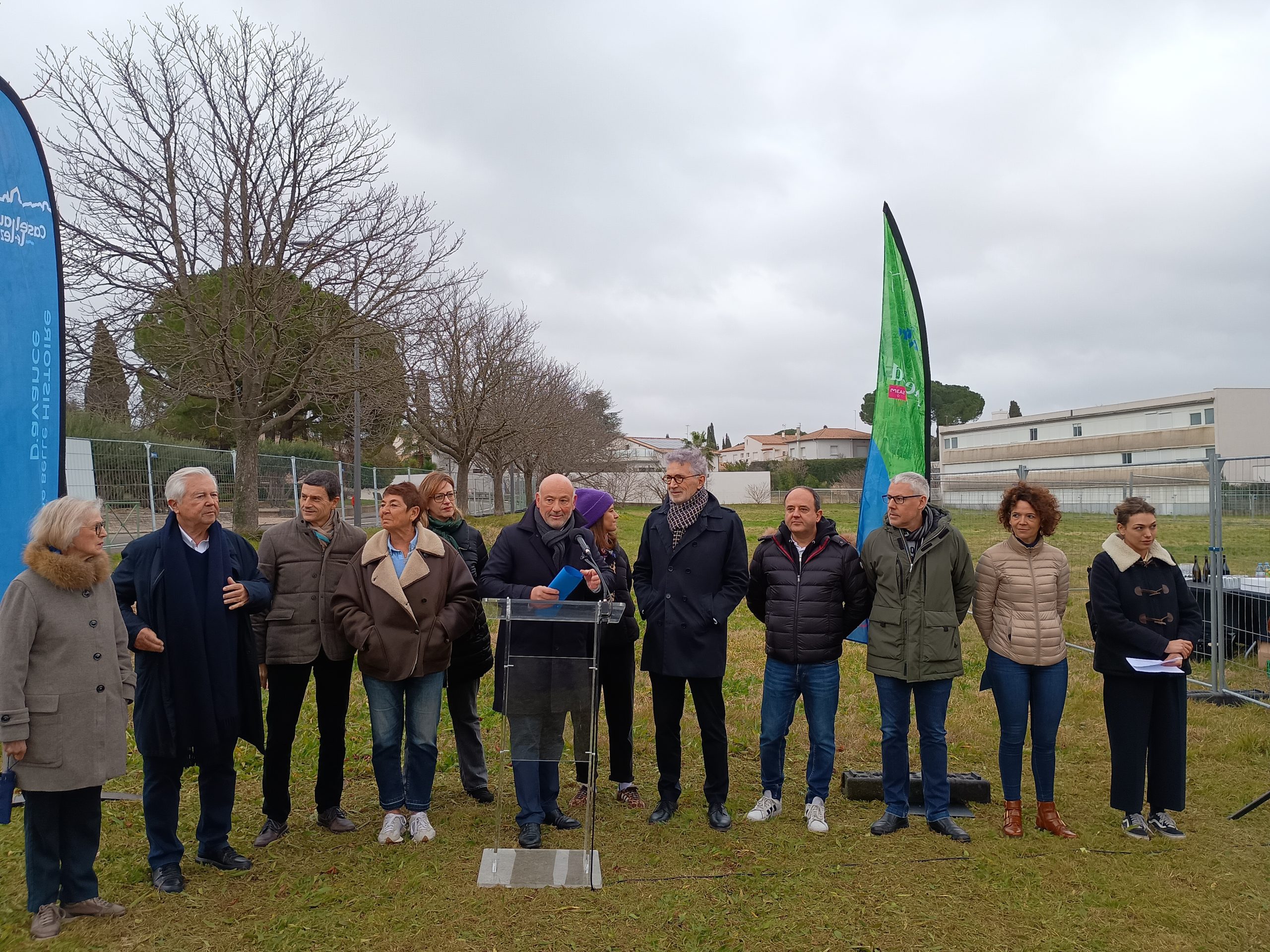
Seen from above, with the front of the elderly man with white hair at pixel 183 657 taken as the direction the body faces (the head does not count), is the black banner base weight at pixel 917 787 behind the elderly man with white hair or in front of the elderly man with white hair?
in front

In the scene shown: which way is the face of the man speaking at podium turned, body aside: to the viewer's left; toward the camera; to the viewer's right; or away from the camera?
toward the camera

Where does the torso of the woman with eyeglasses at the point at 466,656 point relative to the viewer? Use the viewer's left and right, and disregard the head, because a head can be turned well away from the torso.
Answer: facing the viewer and to the right of the viewer

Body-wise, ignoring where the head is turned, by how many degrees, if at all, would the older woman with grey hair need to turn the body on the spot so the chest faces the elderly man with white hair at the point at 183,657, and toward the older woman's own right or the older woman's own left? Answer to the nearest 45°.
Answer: approximately 90° to the older woman's own left

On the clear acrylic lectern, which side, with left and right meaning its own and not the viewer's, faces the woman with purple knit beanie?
back

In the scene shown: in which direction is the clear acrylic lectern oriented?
toward the camera

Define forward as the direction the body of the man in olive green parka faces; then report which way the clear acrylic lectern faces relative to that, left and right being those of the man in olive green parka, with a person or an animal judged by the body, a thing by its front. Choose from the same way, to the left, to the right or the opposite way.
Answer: the same way

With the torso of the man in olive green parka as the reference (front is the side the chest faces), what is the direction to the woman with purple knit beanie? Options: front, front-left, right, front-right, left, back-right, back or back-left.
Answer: right

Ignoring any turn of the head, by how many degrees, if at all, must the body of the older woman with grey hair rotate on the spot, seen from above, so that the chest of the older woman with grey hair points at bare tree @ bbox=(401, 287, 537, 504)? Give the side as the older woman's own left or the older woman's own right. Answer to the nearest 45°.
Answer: approximately 90° to the older woman's own left

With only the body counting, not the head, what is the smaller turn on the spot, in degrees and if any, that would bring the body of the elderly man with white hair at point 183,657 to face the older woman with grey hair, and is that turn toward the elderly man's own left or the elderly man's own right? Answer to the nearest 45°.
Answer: approximately 90° to the elderly man's own right

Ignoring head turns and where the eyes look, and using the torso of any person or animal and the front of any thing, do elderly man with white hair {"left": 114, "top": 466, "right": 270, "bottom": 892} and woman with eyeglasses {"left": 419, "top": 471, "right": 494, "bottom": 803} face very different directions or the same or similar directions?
same or similar directions
